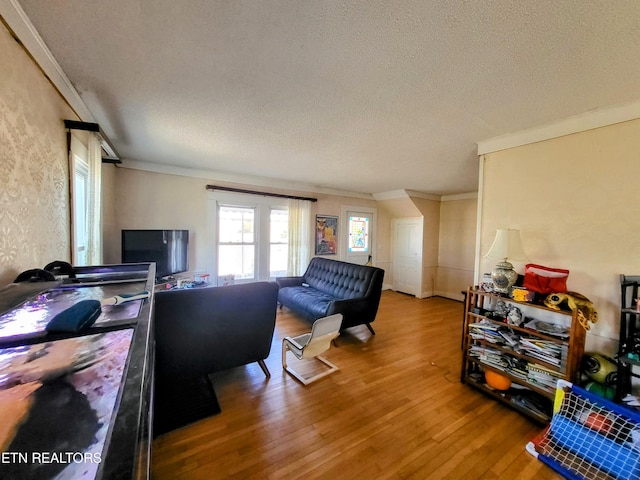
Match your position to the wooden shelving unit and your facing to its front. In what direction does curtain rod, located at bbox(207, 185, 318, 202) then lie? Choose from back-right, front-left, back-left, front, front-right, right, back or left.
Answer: front-right

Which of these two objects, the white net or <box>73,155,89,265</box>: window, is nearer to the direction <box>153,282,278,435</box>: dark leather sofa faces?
the window

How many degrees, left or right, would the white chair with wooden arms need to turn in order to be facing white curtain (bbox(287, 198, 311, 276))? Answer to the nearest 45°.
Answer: approximately 45° to its right

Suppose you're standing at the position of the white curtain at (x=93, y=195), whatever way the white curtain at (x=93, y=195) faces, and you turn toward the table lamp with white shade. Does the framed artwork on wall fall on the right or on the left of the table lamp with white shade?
left

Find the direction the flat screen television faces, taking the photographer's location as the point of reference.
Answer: facing the viewer and to the right of the viewer

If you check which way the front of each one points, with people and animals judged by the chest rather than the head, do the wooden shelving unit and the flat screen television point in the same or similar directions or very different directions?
very different directions

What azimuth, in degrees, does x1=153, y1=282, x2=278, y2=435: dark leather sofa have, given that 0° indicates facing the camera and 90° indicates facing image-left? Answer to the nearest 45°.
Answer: approximately 135°

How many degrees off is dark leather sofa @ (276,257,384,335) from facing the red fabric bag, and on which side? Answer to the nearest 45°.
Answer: approximately 90° to its left

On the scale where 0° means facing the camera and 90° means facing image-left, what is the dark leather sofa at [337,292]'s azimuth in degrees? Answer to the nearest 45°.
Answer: approximately 45°

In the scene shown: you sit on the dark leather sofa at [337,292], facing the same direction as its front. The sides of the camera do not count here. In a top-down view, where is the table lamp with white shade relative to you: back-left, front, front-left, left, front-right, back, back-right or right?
left
